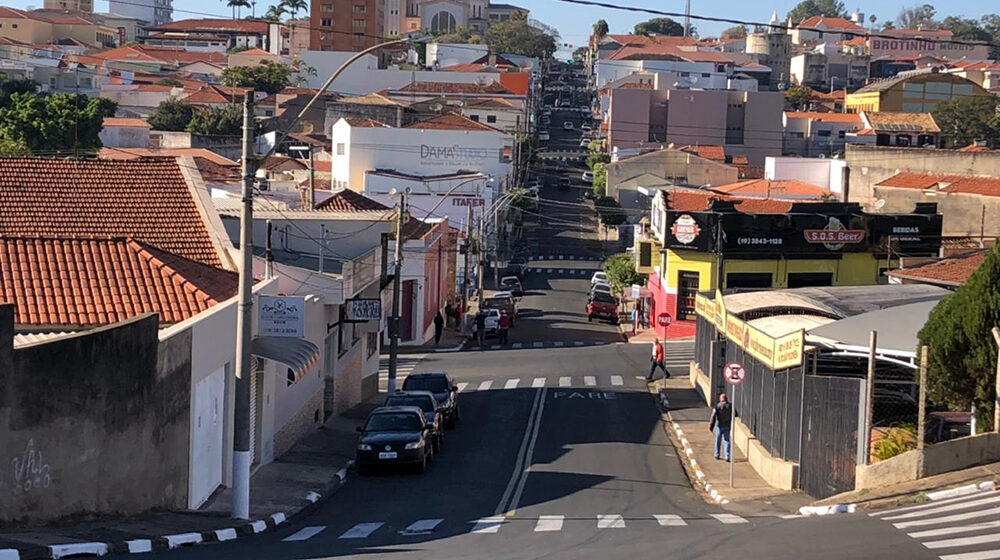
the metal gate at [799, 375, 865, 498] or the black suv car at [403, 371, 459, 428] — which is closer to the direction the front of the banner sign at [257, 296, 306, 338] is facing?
the metal gate

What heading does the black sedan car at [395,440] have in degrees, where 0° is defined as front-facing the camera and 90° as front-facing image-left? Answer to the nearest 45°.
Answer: approximately 0°

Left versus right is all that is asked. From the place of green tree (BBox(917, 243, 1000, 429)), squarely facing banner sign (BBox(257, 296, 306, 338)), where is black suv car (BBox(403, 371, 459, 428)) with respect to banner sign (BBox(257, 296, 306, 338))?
right

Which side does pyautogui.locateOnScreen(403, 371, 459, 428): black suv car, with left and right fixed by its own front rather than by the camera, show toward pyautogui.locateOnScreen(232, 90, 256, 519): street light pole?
front

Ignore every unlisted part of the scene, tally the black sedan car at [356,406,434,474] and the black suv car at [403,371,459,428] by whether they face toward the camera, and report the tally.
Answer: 2

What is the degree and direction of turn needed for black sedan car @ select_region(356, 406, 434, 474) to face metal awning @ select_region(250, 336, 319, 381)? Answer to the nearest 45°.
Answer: approximately 45° to its right

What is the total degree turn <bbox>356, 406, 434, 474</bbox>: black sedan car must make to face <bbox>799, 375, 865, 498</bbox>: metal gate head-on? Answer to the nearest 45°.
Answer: approximately 45° to its left

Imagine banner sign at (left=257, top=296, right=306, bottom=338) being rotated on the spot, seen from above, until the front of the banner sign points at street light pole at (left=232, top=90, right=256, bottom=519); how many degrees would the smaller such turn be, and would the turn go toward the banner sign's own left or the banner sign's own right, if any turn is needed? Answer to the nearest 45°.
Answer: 0° — it already faces it

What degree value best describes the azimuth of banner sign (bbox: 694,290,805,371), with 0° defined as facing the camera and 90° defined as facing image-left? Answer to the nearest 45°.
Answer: approximately 45°

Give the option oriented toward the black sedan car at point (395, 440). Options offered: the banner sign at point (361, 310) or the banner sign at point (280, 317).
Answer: the banner sign at point (361, 310)

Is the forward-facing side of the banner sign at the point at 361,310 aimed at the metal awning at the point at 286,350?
yes

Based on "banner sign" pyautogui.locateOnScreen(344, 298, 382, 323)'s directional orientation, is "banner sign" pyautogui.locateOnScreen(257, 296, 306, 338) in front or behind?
in front

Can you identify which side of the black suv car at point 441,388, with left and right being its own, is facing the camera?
front

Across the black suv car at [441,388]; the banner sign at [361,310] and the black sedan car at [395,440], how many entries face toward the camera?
3

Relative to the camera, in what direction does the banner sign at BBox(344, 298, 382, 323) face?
facing the viewer
